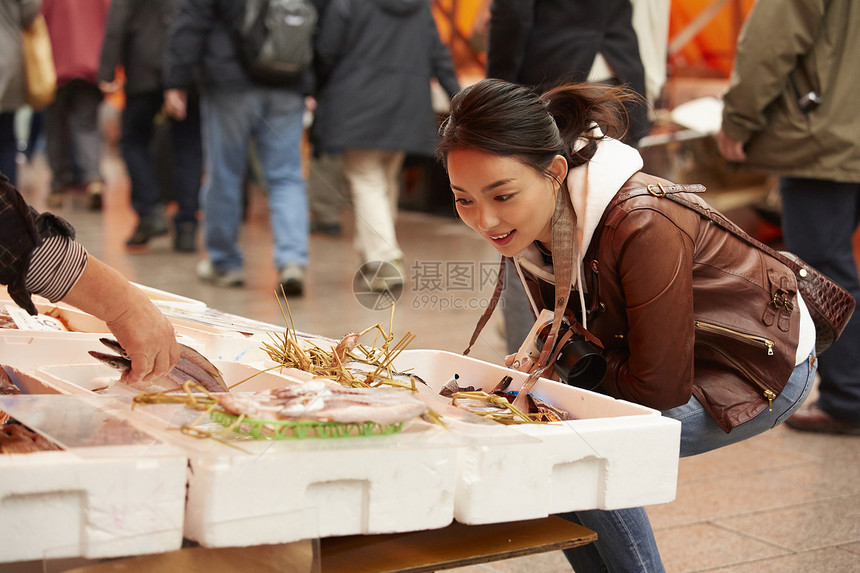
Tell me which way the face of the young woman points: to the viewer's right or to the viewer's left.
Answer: to the viewer's left

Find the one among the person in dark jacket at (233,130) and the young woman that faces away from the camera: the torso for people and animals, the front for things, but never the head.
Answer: the person in dark jacket

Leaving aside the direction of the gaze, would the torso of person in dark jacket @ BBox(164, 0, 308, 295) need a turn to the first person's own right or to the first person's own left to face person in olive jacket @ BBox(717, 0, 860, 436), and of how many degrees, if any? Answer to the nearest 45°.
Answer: approximately 135° to the first person's own right

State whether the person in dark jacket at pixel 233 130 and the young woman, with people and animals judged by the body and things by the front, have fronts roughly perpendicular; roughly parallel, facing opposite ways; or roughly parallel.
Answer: roughly perpendicular

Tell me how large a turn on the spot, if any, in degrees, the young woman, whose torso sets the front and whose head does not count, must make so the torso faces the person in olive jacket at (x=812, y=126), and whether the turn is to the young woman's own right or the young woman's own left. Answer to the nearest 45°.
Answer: approximately 135° to the young woman's own right

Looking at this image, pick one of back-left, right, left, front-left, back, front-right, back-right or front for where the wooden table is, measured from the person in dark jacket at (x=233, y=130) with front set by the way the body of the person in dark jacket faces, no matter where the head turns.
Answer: back

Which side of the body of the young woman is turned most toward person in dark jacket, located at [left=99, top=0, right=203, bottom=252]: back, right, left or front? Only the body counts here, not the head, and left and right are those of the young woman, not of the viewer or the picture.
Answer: right

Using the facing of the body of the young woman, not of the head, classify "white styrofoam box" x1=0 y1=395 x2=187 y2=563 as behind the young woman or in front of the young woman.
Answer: in front

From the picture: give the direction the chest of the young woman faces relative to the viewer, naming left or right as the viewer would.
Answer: facing the viewer and to the left of the viewer

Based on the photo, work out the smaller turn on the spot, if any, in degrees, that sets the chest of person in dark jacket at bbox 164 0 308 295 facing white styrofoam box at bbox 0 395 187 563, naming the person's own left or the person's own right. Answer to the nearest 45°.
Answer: approximately 180°

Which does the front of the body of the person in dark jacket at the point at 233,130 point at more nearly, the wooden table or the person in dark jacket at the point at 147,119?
the person in dark jacket

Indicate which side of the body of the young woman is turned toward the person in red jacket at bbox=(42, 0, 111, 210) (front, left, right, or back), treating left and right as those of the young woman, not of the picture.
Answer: right

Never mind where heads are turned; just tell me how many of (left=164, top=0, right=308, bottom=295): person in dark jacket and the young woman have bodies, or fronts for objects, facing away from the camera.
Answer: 1

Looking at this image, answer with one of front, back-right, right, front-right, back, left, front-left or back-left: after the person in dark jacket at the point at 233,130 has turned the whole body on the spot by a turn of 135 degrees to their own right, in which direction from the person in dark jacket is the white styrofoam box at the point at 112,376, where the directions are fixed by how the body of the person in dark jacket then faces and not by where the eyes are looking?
front-right

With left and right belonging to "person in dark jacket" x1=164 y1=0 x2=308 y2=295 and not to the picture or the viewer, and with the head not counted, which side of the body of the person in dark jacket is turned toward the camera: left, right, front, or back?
back
